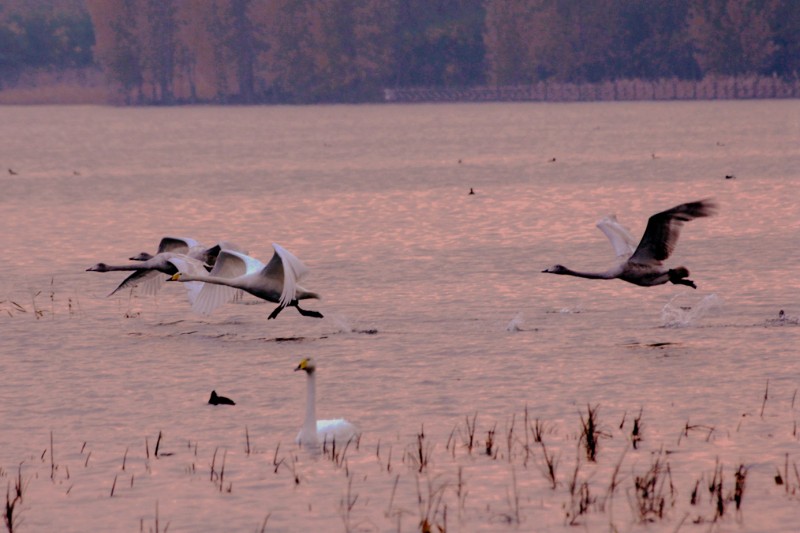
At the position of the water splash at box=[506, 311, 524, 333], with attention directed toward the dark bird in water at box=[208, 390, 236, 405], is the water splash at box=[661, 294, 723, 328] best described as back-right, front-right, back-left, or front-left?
back-left

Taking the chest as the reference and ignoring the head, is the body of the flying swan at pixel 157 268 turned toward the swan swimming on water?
no

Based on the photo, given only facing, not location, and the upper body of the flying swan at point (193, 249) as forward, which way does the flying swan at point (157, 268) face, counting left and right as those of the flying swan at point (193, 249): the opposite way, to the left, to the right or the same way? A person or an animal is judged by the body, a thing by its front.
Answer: the same way

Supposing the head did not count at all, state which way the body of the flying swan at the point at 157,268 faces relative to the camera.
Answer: to the viewer's left

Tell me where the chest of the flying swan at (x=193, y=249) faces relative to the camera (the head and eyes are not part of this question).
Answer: to the viewer's left

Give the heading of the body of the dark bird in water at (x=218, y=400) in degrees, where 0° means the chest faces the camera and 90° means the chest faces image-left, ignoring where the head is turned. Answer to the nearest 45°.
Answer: approximately 90°

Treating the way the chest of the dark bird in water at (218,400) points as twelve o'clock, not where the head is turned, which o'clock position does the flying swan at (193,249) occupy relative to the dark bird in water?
The flying swan is roughly at 3 o'clock from the dark bird in water.

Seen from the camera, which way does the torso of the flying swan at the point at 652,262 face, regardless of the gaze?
to the viewer's left

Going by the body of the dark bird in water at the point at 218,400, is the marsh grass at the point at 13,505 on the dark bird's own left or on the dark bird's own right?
on the dark bird's own left

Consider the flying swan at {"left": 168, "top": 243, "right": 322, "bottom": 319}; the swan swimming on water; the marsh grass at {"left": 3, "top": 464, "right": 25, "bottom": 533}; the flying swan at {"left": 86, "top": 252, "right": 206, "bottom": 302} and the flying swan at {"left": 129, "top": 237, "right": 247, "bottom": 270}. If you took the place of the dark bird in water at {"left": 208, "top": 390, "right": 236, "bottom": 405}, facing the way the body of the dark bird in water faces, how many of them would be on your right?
3

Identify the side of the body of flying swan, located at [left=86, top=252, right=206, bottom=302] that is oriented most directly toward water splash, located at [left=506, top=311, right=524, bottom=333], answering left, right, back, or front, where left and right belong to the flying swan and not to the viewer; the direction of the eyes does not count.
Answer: back

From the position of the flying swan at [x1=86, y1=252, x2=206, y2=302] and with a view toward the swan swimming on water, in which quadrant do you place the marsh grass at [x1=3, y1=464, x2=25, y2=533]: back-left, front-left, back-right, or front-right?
front-right

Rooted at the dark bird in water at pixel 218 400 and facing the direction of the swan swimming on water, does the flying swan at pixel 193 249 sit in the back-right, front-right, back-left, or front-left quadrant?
back-left

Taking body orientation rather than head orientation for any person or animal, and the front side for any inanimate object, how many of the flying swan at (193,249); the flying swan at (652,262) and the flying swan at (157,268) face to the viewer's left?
3

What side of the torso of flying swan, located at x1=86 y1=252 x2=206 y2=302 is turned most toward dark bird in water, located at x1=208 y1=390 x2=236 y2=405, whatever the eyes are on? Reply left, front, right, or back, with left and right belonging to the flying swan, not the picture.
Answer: left

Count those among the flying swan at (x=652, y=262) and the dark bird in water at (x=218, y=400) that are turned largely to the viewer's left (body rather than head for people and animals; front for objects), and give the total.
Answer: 2

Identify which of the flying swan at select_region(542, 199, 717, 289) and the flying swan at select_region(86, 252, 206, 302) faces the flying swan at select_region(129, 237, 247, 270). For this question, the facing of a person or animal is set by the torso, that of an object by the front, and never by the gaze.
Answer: the flying swan at select_region(542, 199, 717, 289)
